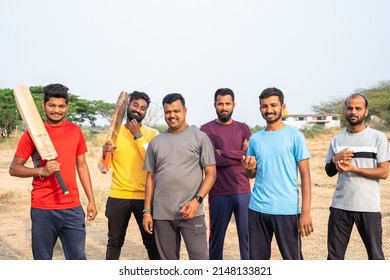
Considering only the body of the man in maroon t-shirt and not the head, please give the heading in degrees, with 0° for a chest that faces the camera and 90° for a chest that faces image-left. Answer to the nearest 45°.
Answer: approximately 0°

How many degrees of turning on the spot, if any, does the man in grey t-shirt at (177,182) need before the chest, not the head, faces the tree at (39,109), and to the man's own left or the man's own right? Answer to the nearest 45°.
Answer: approximately 180°

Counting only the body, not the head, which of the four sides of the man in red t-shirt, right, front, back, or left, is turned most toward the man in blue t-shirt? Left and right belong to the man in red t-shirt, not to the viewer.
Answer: left

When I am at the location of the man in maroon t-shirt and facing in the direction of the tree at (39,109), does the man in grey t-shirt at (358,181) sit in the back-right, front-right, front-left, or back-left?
back-right

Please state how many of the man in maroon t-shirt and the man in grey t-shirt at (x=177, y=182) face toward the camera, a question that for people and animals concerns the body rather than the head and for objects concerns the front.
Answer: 2

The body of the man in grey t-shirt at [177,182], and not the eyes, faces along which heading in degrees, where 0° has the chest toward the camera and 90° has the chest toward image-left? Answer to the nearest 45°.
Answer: approximately 0°

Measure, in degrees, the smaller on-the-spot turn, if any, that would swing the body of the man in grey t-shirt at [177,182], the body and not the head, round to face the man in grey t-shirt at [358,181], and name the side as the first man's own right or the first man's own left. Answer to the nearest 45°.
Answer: approximately 90° to the first man's own left

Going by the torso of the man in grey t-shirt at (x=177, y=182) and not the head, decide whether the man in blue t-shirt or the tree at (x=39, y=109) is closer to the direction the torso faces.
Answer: the man in blue t-shirt

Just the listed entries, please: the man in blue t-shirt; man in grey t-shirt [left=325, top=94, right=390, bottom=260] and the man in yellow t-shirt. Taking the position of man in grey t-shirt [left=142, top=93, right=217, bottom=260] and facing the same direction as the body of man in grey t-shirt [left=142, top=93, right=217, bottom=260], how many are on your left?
2

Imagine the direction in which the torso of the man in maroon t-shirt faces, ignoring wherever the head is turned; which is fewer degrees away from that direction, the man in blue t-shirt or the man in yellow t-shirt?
the man in blue t-shirt

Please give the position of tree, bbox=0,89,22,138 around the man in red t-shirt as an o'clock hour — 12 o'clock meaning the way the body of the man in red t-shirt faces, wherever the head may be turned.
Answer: The tree is roughly at 6 o'clock from the man in red t-shirt.
